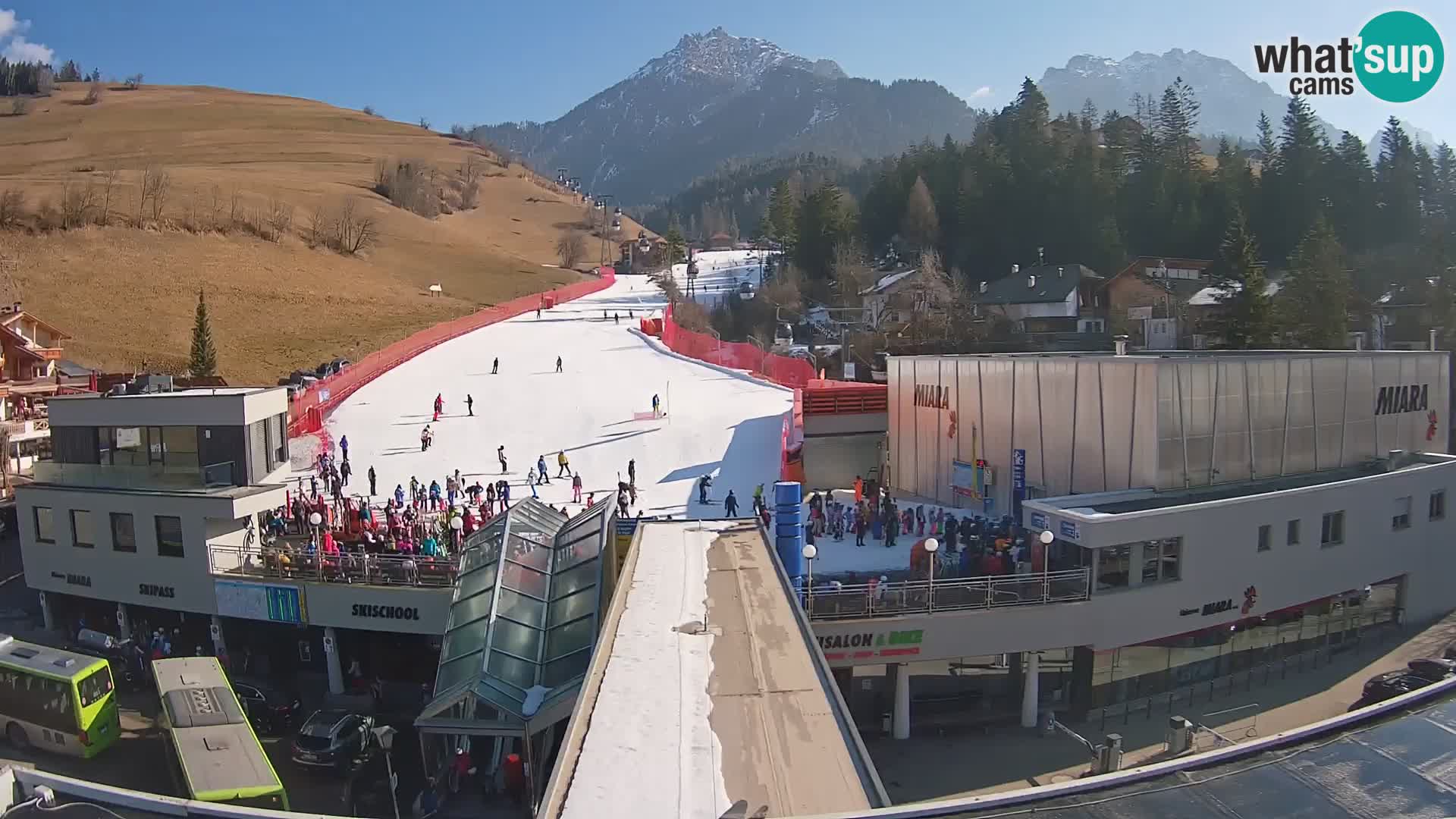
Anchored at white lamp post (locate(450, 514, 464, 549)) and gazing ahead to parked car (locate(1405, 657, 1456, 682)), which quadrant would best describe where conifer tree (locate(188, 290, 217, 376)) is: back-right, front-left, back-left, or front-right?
back-left

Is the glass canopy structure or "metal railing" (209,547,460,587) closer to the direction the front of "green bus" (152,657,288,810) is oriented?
the metal railing

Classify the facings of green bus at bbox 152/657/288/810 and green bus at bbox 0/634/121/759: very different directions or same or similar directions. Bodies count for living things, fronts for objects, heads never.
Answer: same or similar directions

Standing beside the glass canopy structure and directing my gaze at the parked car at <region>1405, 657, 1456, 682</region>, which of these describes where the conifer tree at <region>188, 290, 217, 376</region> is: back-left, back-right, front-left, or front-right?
back-left
